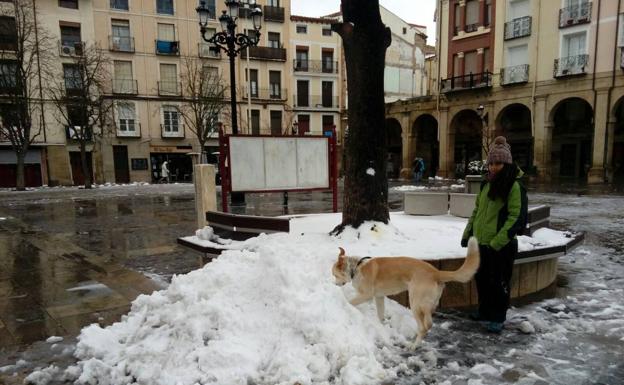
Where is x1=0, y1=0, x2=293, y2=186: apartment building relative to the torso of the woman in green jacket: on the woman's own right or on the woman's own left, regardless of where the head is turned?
on the woman's own right

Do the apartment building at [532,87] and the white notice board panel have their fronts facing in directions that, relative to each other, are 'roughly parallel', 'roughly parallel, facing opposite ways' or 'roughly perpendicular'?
roughly perpendicular

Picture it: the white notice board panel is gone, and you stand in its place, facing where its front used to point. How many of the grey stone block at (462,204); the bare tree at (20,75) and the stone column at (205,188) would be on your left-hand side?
1

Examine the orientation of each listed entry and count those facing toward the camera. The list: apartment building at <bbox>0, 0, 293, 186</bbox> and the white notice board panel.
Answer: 2

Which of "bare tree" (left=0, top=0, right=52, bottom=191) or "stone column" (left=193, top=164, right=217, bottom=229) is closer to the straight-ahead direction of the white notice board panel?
the stone column

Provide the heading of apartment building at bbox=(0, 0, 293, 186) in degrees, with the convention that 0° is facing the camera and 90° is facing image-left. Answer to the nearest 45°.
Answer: approximately 0°

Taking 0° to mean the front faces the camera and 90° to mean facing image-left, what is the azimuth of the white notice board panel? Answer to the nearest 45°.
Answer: approximately 0°
